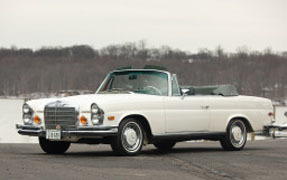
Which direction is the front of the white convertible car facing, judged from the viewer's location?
facing the viewer and to the left of the viewer
